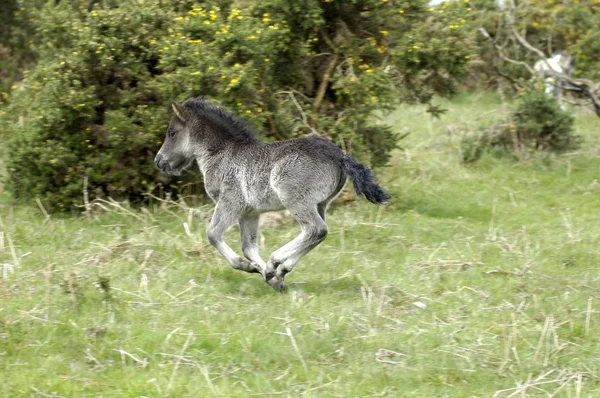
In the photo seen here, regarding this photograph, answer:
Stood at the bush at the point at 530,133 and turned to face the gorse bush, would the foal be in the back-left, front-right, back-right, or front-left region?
front-left

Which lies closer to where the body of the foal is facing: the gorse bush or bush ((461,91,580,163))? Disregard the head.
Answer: the gorse bush

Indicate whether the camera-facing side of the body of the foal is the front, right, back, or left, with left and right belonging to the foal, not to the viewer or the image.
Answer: left

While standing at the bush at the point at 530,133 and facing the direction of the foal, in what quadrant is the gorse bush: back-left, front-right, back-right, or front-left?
front-right

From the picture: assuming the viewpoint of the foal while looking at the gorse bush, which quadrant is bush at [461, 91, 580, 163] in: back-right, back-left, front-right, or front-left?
front-right

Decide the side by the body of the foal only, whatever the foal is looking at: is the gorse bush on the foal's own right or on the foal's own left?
on the foal's own right
